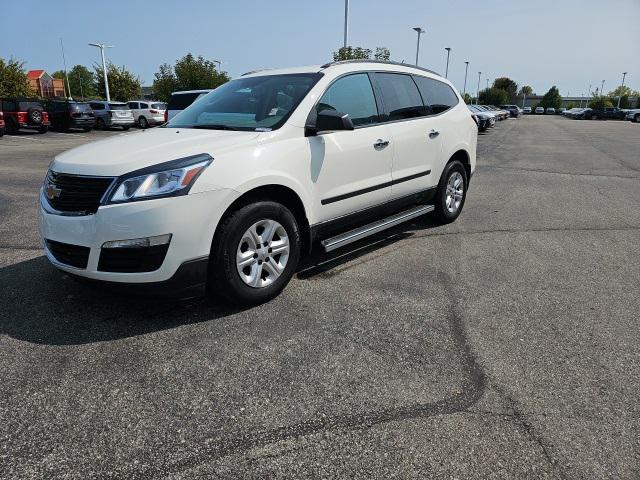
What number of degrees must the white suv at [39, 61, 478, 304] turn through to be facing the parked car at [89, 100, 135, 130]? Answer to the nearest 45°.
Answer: approximately 135° to its right

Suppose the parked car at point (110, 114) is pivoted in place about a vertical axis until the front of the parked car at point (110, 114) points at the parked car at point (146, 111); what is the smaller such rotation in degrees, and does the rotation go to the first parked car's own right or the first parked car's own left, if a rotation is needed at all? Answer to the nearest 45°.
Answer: approximately 90° to the first parked car's own right

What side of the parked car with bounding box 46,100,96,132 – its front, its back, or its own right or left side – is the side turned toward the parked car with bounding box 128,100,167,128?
right

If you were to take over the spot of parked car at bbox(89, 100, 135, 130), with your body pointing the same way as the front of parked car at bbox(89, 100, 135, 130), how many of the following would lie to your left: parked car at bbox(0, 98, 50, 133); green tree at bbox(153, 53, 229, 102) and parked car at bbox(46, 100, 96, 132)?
2

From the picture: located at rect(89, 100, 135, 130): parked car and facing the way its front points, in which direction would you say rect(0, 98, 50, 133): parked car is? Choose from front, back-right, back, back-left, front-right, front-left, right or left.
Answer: left

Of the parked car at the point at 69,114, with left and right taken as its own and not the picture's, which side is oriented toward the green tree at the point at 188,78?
right

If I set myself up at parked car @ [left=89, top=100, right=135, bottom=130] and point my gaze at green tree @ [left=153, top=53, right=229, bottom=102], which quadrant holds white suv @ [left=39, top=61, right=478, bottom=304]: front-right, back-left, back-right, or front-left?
back-right

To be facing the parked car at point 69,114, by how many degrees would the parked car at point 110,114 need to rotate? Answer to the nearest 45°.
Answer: approximately 90° to its left

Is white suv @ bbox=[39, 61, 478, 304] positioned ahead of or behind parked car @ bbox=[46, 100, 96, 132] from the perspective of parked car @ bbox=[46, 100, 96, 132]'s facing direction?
behind

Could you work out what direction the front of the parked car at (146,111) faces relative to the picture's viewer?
facing away from the viewer and to the left of the viewer

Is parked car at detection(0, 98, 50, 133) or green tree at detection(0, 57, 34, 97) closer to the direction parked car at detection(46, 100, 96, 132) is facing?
the green tree
